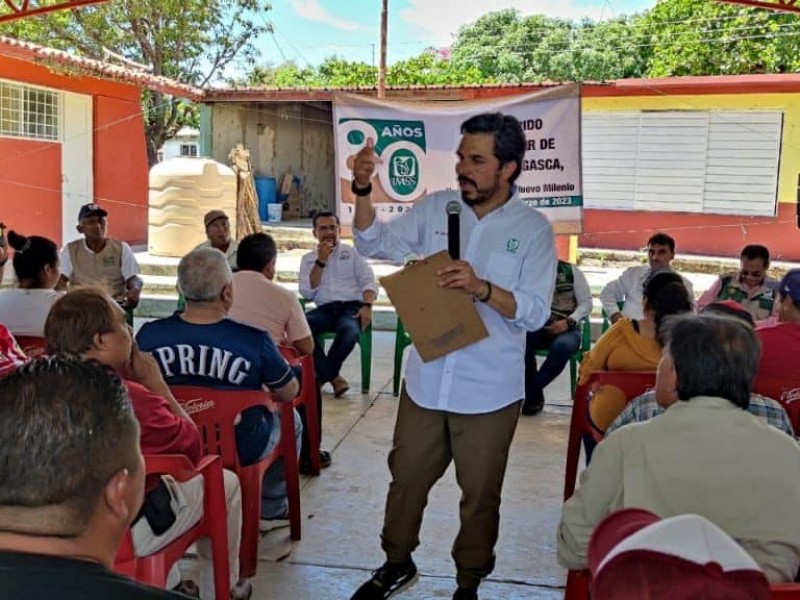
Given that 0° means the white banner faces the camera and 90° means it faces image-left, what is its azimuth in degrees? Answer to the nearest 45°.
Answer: approximately 0°

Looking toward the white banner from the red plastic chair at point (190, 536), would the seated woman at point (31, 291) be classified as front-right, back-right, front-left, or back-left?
front-left

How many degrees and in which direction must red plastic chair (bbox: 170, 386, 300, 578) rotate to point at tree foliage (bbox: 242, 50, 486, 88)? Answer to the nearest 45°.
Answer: approximately 45° to its left

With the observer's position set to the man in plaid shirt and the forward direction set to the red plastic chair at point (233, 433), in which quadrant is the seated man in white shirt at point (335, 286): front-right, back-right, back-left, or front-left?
front-right

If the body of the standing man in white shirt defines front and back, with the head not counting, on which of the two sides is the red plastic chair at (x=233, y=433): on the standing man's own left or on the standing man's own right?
on the standing man's own right

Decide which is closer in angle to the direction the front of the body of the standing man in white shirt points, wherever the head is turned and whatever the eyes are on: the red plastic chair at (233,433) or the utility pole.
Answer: the red plastic chair

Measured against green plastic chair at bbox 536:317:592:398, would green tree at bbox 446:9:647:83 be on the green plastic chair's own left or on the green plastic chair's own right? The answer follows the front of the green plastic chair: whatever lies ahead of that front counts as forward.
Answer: on the green plastic chair's own right

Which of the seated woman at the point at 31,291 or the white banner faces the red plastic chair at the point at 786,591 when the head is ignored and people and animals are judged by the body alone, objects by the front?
the white banner

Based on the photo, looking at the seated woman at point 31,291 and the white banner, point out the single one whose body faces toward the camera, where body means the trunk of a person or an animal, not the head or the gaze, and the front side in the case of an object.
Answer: the white banner

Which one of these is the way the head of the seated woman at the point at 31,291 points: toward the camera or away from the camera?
away from the camera

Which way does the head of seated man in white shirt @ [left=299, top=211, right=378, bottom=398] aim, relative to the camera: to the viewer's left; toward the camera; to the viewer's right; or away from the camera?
toward the camera

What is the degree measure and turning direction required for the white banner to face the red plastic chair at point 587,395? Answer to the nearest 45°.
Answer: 0° — it already faces it

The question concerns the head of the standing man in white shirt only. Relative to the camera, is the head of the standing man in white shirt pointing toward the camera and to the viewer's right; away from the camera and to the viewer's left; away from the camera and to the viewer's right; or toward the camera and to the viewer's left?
toward the camera and to the viewer's left

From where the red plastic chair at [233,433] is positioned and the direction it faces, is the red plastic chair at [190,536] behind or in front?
behind

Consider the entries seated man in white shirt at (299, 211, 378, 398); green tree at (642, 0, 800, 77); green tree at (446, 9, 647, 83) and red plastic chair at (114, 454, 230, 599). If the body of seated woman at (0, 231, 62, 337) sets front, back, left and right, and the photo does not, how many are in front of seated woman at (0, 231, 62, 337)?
3

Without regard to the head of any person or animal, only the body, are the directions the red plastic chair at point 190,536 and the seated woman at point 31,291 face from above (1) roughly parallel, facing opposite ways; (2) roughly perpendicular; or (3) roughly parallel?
roughly parallel

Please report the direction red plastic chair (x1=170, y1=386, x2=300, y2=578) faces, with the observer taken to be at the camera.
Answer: facing away from the viewer and to the right of the viewer

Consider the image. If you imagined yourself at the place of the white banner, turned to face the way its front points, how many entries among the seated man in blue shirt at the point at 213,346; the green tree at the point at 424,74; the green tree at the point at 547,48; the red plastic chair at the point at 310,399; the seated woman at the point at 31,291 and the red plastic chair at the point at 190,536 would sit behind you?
2

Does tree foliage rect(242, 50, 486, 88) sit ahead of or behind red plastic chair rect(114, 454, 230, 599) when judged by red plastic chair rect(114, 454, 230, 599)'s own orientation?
ahead

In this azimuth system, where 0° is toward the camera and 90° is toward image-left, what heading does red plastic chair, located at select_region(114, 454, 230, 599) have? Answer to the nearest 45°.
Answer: approximately 225°
